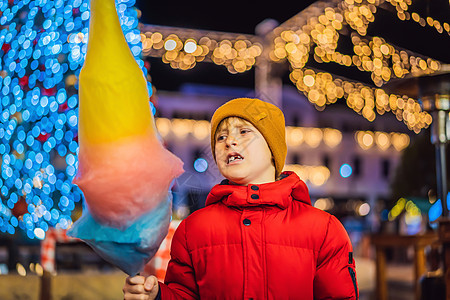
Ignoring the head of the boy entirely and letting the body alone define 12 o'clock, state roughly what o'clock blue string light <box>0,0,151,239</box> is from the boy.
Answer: The blue string light is roughly at 4 o'clock from the boy.

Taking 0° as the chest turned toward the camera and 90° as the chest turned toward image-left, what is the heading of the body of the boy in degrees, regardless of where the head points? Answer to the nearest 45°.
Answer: approximately 0°

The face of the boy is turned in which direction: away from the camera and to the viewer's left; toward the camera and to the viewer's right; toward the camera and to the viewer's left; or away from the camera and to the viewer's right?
toward the camera and to the viewer's left
